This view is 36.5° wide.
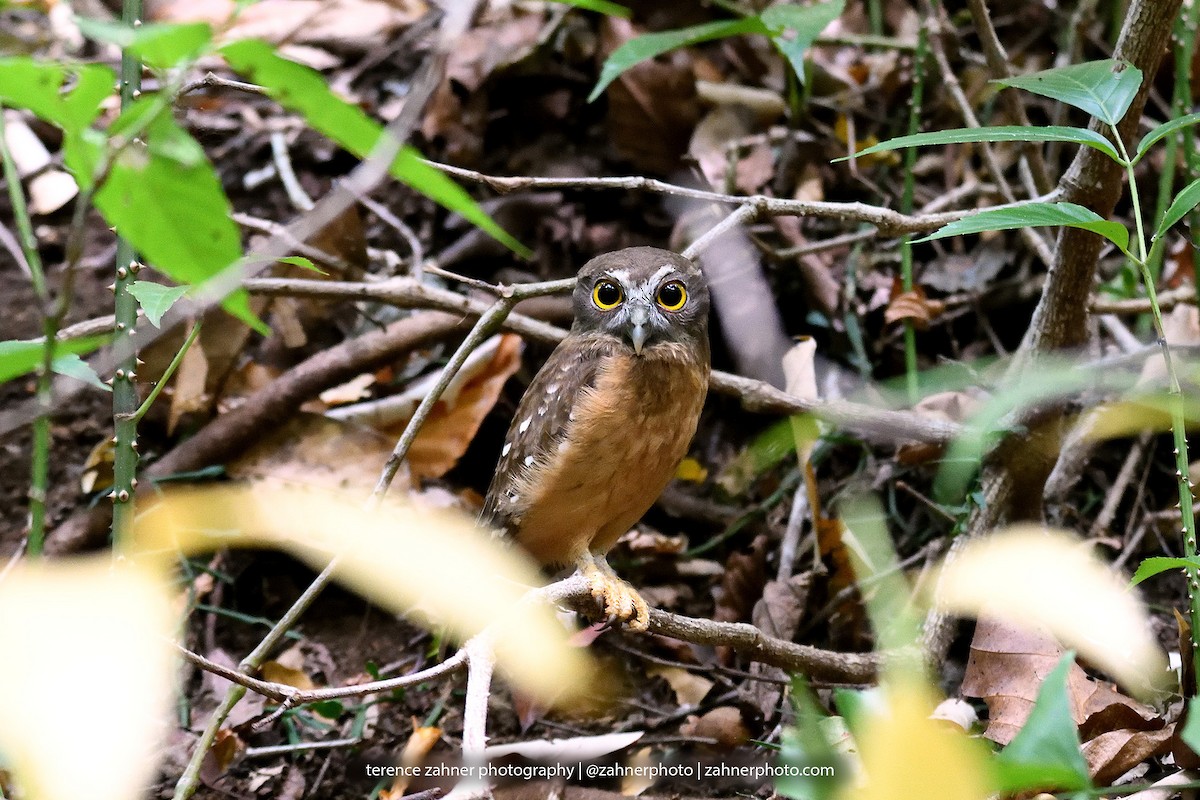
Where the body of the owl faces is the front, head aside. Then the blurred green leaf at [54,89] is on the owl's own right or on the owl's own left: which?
on the owl's own right

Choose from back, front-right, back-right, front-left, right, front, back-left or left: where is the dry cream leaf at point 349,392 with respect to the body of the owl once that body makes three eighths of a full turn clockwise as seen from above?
front-right

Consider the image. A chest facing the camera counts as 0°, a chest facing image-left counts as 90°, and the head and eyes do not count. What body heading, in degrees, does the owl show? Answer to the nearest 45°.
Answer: approximately 315°

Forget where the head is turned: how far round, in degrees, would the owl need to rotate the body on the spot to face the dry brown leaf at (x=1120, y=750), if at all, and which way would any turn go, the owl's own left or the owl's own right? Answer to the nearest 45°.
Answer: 0° — it already faces it

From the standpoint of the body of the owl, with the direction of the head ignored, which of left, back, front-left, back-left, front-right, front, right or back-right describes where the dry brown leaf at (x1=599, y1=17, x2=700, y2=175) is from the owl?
back-left
